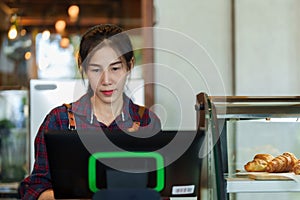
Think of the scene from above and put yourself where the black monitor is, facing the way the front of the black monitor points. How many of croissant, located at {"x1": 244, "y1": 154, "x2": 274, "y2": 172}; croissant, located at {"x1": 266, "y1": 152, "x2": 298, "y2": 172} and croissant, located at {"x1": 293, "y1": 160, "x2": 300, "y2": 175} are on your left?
0

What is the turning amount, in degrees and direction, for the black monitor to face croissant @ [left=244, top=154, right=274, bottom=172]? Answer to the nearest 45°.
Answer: approximately 45° to its right

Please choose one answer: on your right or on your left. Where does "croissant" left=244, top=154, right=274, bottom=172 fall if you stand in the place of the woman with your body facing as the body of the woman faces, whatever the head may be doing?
on your left

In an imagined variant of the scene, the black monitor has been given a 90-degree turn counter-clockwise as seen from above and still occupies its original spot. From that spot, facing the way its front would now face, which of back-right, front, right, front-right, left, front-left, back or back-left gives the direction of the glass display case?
back-right

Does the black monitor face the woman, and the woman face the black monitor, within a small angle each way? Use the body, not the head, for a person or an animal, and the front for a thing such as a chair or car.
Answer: yes

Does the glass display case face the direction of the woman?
no

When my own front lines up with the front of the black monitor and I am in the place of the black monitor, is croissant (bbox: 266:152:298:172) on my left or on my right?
on my right

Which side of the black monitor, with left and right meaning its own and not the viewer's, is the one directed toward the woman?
front

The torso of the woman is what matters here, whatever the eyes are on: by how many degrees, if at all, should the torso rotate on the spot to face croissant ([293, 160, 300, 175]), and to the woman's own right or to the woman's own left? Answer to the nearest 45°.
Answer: approximately 90° to the woman's own left

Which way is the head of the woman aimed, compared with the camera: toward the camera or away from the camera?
toward the camera

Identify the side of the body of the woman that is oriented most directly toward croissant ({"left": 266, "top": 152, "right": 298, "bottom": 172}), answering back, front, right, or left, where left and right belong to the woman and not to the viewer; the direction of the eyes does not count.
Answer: left

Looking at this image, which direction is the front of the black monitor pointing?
away from the camera

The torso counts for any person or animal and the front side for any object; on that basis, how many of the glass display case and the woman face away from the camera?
0

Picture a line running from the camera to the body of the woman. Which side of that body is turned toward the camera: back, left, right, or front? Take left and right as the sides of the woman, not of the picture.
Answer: front

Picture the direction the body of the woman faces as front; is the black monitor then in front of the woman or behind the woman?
in front

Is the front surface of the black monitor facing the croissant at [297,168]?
no
